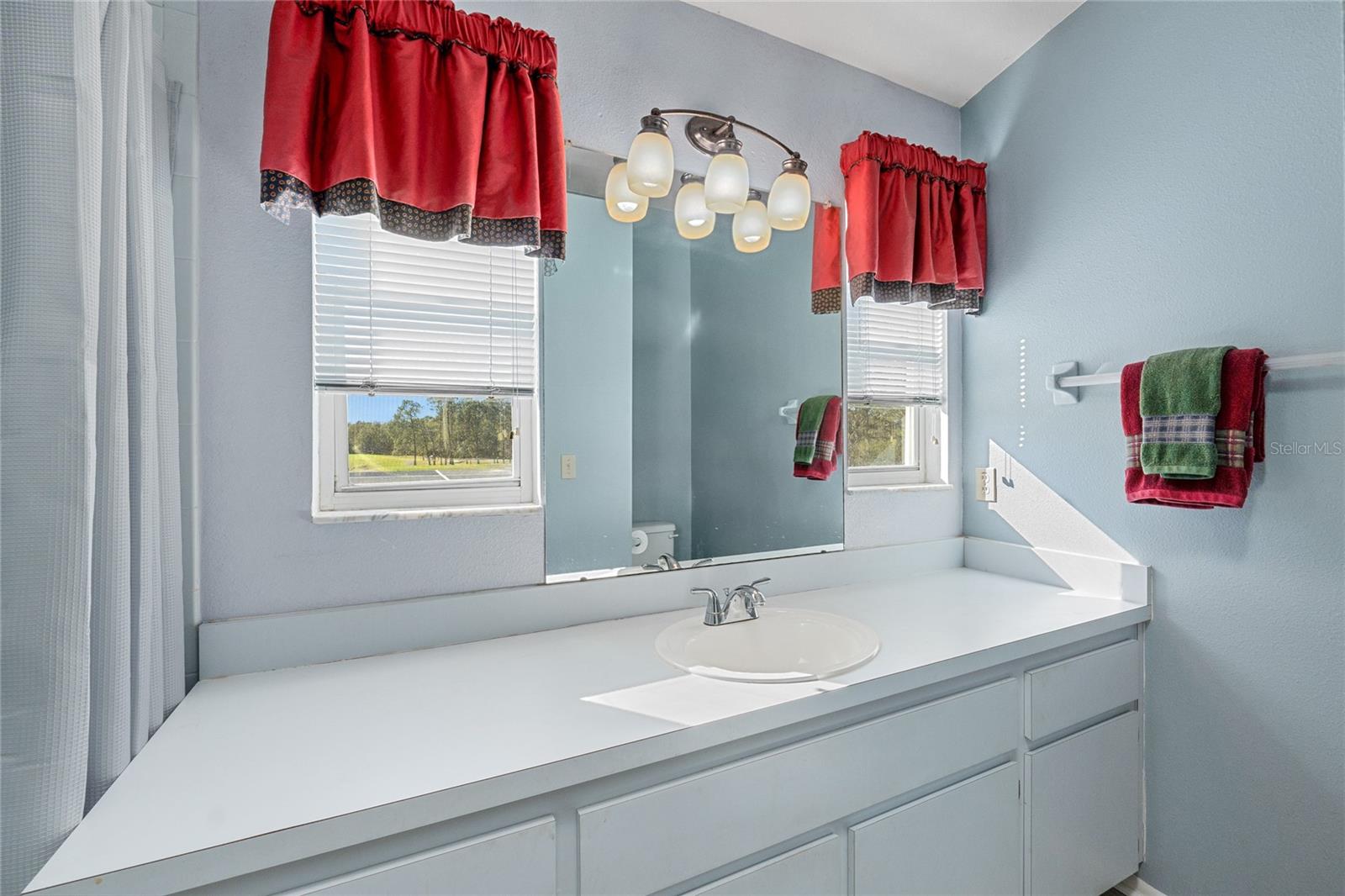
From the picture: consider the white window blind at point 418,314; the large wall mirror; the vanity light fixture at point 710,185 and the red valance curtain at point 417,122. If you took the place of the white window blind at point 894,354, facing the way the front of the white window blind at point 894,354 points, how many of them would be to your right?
4

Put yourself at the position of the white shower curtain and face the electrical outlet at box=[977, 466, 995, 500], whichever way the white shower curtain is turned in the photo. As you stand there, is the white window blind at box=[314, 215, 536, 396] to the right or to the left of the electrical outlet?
left

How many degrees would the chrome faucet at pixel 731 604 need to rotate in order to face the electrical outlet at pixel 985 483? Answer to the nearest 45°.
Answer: approximately 90° to its left

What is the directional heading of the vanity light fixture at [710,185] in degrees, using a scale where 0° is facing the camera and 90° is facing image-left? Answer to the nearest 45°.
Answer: approximately 315°

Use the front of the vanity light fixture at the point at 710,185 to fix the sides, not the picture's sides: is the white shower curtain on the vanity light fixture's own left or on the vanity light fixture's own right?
on the vanity light fixture's own right

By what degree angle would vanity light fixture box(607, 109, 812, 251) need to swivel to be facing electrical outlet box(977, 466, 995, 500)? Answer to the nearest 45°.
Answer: approximately 90° to its left

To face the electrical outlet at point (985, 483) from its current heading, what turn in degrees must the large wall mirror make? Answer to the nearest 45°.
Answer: approximately 90° to its left

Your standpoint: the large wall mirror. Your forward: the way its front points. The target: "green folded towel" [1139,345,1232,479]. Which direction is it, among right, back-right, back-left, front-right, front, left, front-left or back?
front-left

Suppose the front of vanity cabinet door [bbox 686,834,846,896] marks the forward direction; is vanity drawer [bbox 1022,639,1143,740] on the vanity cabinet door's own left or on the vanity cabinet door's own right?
on the vanity cabinet door's own left

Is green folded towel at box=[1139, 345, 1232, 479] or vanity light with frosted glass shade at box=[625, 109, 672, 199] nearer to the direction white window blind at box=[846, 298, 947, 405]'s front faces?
the green folded towel
